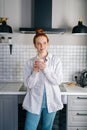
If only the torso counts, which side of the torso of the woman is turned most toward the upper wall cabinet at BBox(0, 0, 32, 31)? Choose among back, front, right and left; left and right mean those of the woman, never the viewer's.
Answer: back

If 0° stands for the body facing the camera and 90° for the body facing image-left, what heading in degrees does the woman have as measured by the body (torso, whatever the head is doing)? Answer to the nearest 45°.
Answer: approximately 0°

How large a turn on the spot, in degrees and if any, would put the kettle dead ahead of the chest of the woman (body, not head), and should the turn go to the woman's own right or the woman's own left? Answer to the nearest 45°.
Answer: approximately 135° to the woman's own left

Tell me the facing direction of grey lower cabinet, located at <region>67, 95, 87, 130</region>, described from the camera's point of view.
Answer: facing the viewer
